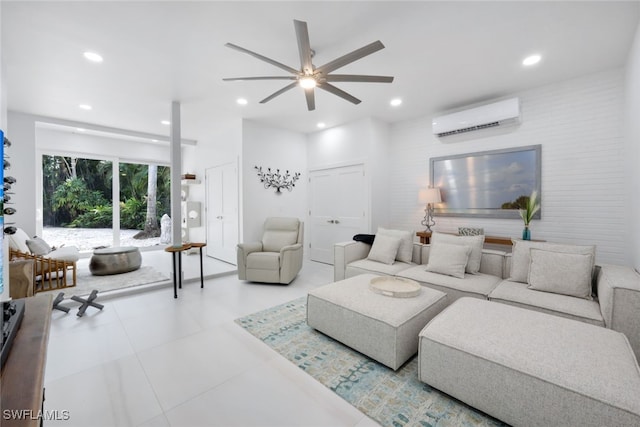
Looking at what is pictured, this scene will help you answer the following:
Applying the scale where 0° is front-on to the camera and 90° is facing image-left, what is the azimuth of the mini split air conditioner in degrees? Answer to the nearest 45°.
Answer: approximately 45°

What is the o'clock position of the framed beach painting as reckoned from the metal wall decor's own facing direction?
The framed beach painting is roughly at 10 o'clock from the metal wall decor.

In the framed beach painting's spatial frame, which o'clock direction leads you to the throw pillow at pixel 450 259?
The throw pillow is roughly at 11 o'clock from the framed beach painting.

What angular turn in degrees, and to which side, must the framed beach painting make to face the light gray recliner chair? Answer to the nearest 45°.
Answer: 0° — it already faces it

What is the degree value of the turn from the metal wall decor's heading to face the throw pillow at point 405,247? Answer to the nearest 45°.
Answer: approximately 45° to its left

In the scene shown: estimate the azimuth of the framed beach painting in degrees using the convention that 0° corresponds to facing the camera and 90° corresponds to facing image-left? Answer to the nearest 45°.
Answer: approximately 45°

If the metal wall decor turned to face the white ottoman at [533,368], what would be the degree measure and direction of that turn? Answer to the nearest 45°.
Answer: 0° — it already faces it

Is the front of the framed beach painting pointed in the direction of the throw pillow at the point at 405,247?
yes

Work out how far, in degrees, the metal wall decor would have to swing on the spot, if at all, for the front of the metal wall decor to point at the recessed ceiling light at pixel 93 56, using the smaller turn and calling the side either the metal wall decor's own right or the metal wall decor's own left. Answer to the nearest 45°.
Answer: approximately 45° to the metal wall decor's own right

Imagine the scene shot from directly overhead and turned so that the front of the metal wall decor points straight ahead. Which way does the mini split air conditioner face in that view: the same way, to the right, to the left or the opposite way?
to the right

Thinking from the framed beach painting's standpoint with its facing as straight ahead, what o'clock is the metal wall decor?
The metal wall decor is roughly at 1 o'clock from the framed beach painting.
